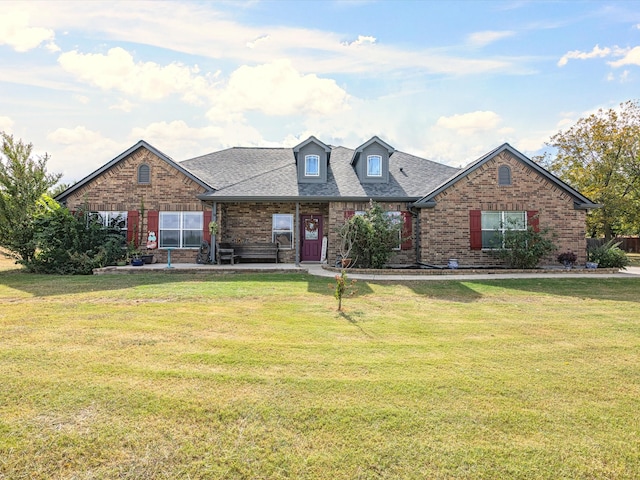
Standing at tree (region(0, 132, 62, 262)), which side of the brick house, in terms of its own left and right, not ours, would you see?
right

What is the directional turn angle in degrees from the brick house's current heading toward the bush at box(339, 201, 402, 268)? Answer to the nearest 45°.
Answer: approximately 45° to its left

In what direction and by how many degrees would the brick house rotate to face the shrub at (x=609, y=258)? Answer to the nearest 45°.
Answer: approximately 90° to its left

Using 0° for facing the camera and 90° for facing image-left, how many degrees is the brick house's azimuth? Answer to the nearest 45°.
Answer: approximately 0°
